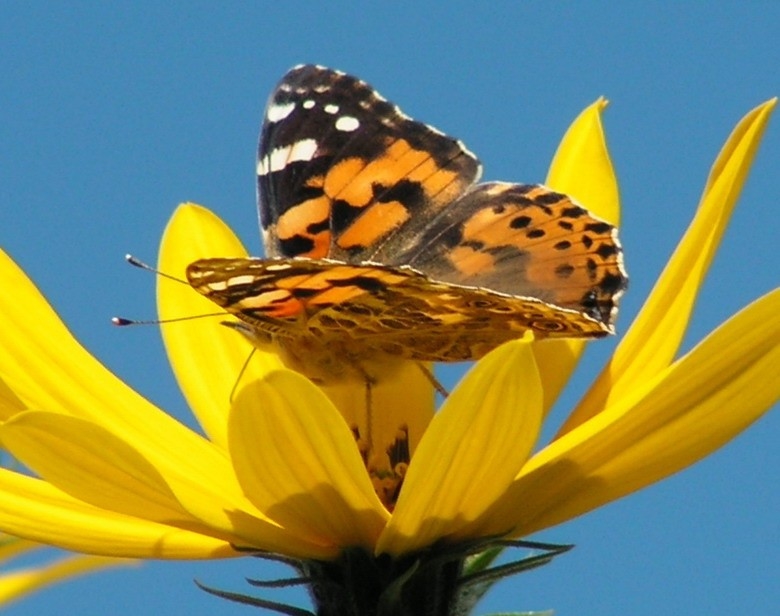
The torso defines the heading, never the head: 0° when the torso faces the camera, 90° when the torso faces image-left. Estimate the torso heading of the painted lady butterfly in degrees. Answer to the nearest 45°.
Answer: approximately 90°
